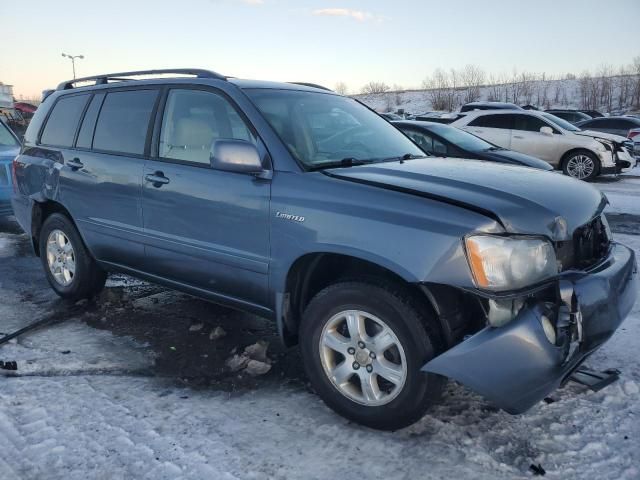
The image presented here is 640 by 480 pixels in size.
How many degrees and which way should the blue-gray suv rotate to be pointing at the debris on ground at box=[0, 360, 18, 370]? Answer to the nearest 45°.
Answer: approximately 135° to its right

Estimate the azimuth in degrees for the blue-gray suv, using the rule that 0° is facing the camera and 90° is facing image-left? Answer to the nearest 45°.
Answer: approximately 315°

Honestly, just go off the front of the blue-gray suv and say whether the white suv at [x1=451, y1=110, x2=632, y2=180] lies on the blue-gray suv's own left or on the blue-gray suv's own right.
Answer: on the blue-gray suv's own left

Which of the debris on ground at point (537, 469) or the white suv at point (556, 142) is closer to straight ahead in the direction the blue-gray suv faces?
the debris on ground

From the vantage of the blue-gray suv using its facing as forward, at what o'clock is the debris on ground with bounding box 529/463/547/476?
The debris on ground is roughly at 12 o'clock from the blue-gray suv.

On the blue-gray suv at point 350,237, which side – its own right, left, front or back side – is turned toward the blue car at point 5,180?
back
